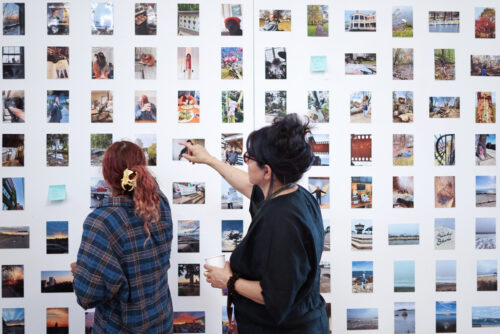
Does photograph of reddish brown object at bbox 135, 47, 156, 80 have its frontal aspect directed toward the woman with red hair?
yes

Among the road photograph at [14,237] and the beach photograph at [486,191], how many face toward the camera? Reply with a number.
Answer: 2

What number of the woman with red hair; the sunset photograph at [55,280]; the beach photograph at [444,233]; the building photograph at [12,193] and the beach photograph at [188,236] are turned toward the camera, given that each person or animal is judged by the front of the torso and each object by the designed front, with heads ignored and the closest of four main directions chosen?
4

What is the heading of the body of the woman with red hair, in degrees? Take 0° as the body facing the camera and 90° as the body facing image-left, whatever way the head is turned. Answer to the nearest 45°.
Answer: approximately 135°

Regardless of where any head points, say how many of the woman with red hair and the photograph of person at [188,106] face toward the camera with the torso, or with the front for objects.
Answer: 1

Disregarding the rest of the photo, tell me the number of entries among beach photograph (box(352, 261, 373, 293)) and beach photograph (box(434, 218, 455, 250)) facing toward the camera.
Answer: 2

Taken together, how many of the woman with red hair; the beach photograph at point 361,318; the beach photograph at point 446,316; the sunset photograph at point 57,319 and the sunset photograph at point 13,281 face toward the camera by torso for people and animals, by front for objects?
4
